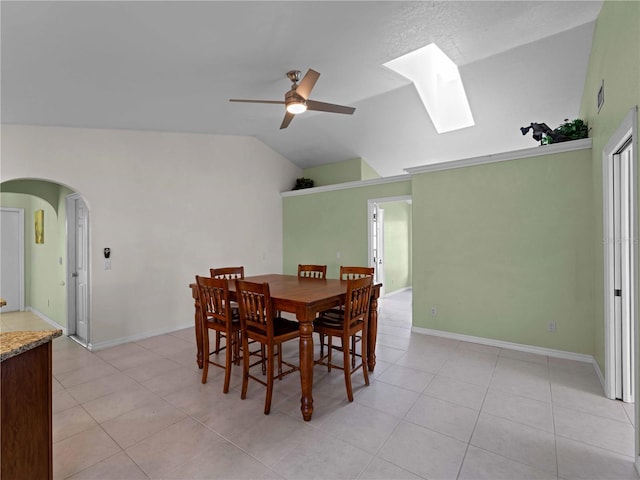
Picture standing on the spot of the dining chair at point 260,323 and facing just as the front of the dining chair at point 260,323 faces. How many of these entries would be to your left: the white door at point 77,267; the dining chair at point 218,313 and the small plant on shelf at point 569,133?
2

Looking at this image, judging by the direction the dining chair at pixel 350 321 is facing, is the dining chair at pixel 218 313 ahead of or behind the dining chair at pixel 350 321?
ahead

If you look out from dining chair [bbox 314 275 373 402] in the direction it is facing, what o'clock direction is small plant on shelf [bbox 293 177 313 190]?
The small plant on shelf is roughly at 1 o'clock from the dining chair.

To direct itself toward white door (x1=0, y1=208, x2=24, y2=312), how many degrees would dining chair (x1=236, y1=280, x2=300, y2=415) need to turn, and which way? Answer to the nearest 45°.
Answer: approximately 90° to its left

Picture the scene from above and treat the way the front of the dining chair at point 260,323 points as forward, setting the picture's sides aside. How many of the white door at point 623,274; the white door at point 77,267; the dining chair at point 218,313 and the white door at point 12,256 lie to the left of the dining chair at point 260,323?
3

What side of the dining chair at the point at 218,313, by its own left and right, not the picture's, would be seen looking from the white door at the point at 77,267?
left

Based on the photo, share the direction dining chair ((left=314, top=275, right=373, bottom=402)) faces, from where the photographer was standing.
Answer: facing away from the viewer and to the left of the viewer

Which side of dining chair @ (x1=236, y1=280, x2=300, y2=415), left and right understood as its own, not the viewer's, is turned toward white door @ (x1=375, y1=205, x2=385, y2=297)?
front

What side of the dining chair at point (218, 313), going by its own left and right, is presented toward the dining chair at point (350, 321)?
right

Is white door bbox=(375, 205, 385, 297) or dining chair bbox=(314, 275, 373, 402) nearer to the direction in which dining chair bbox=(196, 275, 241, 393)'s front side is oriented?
the white door

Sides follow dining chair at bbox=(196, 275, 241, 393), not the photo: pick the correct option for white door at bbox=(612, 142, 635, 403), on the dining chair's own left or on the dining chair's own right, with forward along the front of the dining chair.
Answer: on the dining chair's own right

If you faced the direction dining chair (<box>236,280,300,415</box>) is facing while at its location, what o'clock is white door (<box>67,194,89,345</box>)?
The white door is roughly at 9 o'clock from the dining chair.

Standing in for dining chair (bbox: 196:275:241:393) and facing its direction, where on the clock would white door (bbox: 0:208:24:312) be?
The white door is roughly at 9 o'clock from the dining chair.

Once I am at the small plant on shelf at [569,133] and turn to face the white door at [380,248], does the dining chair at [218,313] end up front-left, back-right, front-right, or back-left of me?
front-left

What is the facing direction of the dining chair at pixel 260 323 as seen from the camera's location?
facing away from the viewer and to the right of the viewer

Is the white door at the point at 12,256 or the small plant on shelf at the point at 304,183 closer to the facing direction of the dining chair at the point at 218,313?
the small plant on shelf

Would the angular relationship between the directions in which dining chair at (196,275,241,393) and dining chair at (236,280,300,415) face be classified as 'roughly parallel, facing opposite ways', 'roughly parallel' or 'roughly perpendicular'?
roughly parallel

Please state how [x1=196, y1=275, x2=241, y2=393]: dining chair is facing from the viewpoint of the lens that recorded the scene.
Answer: facing away from the viewer and to the right of the viewer

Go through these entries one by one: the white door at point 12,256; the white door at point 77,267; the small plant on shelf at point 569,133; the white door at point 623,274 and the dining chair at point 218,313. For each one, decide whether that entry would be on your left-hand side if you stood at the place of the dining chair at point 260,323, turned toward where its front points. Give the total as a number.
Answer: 3
